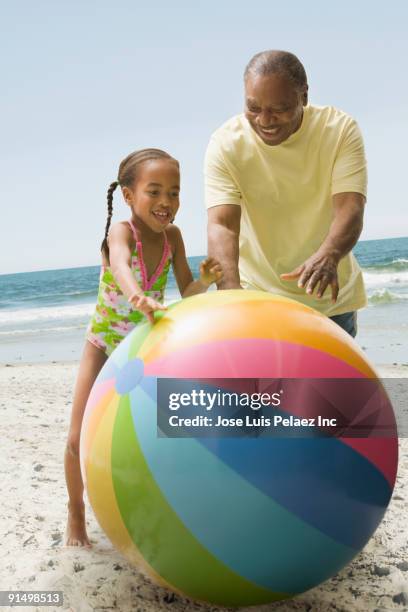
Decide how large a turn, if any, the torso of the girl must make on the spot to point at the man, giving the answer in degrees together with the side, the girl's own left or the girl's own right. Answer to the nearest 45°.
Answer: approximately 90° to the girl's own left

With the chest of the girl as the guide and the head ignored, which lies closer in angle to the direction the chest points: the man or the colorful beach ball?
the colorful beach ball

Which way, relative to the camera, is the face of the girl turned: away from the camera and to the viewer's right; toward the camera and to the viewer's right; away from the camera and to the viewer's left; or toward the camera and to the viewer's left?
toward the camera and to the viewer's right

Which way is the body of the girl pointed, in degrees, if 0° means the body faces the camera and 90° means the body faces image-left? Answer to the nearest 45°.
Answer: approximately 315°

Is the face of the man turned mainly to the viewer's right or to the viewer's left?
to the viewer's left
